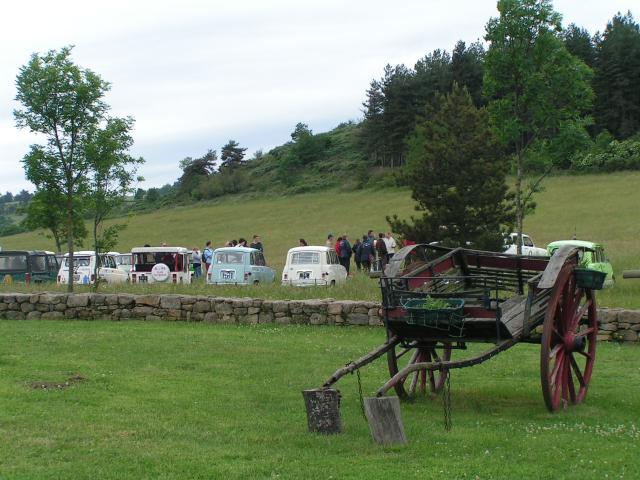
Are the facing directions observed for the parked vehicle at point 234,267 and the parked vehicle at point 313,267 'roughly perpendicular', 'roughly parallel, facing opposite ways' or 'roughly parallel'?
roughly parallel

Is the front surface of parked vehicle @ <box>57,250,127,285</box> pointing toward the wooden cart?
no

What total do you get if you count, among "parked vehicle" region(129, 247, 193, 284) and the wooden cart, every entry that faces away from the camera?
1

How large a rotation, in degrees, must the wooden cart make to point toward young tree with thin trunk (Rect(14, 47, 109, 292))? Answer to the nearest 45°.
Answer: approximately 90° to its right

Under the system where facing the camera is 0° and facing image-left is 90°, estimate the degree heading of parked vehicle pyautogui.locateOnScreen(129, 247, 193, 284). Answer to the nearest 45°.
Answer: approximately 180°

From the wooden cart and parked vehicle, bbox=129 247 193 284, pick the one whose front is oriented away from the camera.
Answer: the parked vehicle

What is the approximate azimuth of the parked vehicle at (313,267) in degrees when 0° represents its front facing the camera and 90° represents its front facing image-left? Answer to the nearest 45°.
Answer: approximately 225°

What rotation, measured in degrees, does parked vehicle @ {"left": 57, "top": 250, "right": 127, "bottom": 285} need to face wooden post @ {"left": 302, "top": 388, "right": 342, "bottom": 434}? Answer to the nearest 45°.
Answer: approximately 135° to its right

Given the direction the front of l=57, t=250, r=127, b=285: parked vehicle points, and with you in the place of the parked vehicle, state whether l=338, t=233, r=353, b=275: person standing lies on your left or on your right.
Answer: on your right

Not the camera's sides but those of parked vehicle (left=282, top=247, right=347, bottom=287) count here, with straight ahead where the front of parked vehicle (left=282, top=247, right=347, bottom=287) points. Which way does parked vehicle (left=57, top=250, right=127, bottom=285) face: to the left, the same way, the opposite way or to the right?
the same way

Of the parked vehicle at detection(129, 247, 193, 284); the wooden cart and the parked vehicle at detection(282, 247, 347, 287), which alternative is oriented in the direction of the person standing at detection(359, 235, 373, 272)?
the parked vehicle at detection(282, 247, 347, 287)

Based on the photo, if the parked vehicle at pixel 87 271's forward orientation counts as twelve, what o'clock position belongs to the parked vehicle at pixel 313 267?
the parked vehicle at pixel 313 267 is roughly at 3 o'clock from the parked vehicle at pixel 87 271.

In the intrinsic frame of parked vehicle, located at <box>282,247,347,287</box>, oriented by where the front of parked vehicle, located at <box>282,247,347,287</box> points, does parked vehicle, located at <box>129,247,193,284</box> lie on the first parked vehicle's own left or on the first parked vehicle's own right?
on the first parked vehicle's own left

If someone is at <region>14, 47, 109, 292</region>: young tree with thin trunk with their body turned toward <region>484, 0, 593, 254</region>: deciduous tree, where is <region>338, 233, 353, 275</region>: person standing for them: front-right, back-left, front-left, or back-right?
front-left

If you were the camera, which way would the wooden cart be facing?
facing the viewer and to the left of the viewer

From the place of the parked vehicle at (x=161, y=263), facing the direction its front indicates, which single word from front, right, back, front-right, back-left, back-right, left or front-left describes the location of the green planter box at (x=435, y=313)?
back

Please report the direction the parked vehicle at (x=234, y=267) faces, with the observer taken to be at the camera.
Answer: facing away from the viewer and to the right of the viewer

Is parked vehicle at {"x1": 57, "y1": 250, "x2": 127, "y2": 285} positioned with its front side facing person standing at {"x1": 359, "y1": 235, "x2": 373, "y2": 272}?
no
